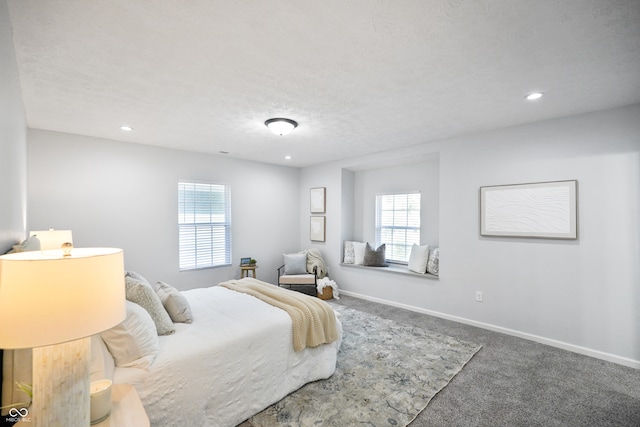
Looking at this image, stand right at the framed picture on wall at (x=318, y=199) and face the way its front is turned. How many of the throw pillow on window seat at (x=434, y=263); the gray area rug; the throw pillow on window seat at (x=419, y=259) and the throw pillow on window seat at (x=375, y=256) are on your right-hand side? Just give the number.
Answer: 0

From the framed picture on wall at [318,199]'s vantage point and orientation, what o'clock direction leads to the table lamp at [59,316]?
The table lamp is roughly at 11 o'clock from the framed picture on wall.

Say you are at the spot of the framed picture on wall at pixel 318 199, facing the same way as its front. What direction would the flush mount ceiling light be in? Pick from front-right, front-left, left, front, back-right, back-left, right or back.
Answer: front-left

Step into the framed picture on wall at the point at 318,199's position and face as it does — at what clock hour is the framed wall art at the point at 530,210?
The framed wall art is roughly at 9 o'clock from the framed picture on wall.

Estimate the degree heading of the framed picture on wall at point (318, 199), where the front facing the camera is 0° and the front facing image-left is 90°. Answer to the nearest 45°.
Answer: approximately 45°

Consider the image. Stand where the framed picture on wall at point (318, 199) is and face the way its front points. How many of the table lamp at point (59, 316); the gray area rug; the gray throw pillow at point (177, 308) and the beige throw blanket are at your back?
0

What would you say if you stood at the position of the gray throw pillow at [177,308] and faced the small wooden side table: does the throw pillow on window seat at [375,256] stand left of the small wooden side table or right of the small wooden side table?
right

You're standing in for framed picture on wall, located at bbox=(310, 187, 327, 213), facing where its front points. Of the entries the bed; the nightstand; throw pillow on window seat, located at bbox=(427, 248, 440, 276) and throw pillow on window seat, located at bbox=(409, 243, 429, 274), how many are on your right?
0

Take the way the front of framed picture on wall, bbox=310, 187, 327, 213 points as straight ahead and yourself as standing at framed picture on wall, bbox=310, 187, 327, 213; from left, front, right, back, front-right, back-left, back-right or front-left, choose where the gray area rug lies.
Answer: front-left

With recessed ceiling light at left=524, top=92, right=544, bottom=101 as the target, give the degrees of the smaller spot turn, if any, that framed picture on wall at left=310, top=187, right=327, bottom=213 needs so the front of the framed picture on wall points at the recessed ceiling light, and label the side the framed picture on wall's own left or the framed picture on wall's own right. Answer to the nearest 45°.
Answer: approximately 90° to the framed picture on wall's own left

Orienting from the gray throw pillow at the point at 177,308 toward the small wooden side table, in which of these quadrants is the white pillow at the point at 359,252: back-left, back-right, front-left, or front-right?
front-right

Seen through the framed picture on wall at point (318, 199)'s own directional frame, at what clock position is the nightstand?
The nightstand is roughly at 11 o'clock from the framed picture on wall.

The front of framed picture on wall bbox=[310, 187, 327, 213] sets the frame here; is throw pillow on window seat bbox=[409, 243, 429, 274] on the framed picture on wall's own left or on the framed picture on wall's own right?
on the framed picture on wall's own left

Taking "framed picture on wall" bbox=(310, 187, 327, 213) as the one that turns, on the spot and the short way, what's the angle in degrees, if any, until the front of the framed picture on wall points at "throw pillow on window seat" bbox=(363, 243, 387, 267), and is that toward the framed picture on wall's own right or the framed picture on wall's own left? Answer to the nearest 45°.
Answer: approximately 90° to the framed picture on wall's own left

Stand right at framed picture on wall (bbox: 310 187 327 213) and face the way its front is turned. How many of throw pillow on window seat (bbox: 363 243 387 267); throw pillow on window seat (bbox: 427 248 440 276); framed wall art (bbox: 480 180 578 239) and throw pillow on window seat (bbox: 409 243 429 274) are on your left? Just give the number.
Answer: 4

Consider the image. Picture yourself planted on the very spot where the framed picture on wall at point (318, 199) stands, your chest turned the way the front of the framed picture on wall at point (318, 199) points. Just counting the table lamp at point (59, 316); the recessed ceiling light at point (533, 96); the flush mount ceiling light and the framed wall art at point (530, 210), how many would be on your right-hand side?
0
